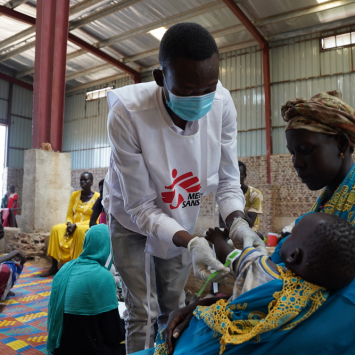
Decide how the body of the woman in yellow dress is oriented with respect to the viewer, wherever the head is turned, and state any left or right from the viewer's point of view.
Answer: facing the viewer and to the left of the viewer

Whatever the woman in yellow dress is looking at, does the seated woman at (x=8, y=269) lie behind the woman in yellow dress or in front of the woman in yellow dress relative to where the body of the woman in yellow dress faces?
in front

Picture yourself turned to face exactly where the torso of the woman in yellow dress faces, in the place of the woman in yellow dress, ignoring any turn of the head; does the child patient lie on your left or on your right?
on your left

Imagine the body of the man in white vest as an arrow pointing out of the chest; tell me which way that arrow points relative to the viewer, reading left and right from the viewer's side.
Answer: facing the viewer and to the right of the viewer

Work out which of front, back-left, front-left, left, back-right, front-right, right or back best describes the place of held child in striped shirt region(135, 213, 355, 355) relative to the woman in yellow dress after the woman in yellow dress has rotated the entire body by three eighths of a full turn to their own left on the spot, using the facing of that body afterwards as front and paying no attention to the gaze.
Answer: right

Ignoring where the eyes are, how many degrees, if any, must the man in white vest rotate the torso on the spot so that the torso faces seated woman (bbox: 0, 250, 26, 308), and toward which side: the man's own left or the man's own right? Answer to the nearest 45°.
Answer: approximately 180°

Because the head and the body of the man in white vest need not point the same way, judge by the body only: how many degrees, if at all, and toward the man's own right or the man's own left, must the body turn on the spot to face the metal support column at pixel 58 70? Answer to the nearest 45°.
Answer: approximately 180°

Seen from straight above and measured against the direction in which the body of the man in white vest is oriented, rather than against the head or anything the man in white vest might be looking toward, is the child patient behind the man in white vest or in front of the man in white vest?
in front

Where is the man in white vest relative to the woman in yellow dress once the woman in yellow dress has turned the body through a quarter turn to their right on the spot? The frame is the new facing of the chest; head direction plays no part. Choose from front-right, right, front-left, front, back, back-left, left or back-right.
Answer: back-left
